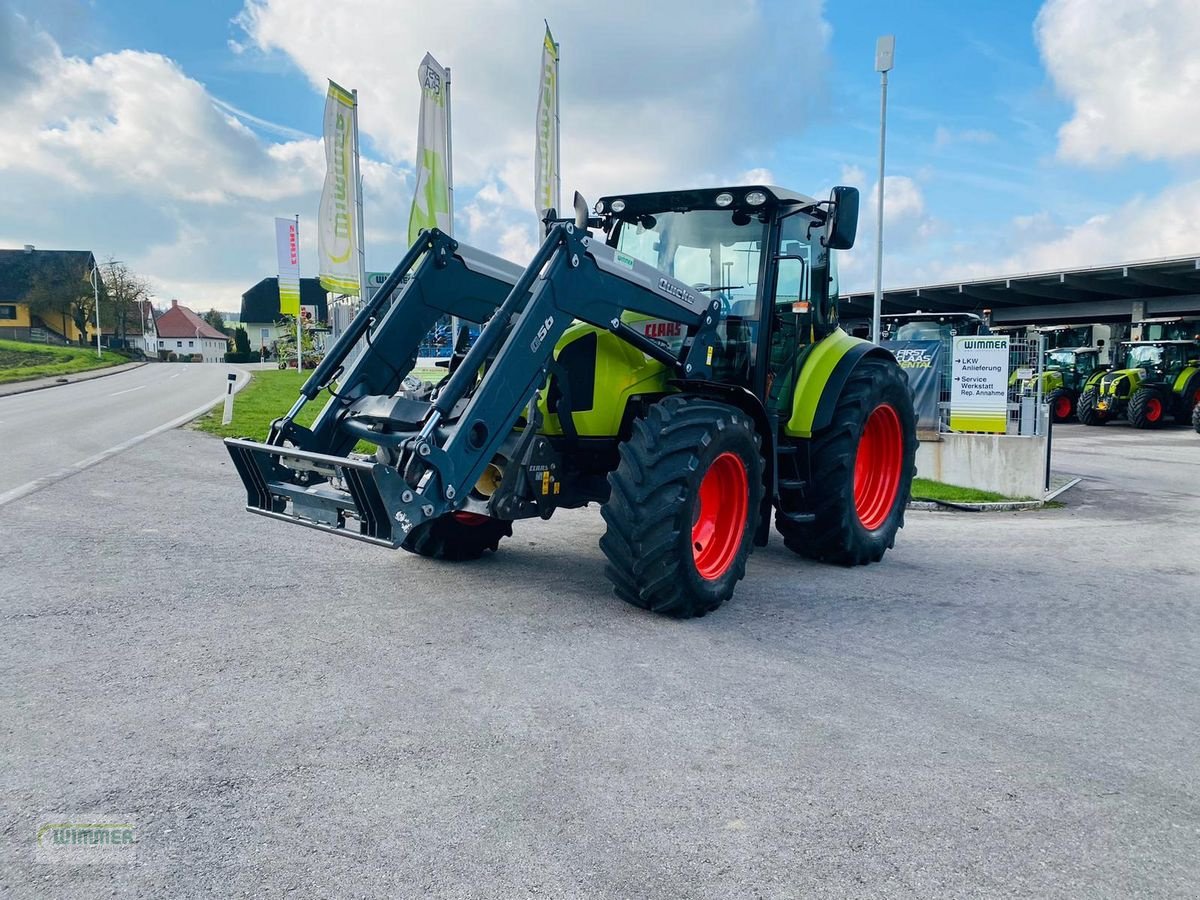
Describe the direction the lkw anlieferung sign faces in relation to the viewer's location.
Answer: facing the viewer

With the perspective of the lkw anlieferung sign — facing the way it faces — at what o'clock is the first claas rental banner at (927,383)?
The first claas rental banner is roughly at 4 o'clock from the lkw anlieferung sign.

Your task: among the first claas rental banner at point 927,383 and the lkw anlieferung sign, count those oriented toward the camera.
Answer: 2

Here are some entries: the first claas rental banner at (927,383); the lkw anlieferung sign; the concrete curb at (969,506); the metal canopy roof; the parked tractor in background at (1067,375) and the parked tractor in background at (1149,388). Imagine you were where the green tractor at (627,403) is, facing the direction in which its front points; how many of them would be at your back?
6

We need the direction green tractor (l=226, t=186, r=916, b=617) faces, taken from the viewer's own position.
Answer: facing the viewer and to the left of the viewer

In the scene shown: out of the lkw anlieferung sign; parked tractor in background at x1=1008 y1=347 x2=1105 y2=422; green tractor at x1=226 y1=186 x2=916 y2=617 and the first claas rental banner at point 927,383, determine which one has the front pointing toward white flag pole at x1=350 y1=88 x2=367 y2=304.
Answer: the parked tractor in background

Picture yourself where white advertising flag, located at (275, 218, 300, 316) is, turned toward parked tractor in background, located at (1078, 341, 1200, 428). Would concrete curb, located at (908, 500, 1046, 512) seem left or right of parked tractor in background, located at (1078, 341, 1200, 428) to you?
right

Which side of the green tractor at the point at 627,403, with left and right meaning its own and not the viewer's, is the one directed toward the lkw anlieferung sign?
back

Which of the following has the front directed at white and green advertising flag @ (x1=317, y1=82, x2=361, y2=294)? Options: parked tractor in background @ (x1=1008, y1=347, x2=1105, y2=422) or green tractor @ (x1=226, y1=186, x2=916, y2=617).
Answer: the parked tractor in background

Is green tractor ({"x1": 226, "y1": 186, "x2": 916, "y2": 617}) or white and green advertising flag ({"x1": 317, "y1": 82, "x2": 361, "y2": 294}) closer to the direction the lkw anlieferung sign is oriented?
the green tractor

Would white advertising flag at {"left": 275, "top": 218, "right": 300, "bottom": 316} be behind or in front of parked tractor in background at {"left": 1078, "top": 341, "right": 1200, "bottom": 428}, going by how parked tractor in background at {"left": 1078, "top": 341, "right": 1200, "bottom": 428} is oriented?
in front

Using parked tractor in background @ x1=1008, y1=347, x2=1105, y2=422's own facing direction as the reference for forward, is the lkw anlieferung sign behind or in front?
in front

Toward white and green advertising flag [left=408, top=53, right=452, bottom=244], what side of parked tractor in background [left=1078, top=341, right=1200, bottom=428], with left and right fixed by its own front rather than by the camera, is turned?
front

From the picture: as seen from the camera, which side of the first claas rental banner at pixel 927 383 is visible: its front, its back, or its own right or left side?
front

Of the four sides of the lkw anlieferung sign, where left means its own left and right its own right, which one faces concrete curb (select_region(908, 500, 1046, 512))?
front

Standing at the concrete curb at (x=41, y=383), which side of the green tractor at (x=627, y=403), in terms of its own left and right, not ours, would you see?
right
